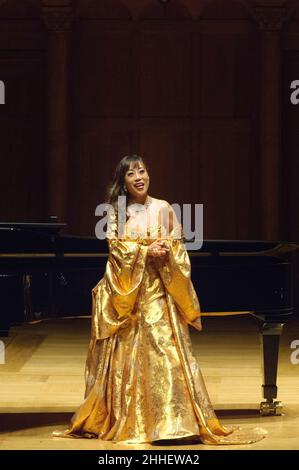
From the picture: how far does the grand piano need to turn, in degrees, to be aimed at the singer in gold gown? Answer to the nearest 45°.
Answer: approximately 135° to its left

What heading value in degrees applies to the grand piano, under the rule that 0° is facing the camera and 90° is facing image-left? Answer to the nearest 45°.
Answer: approximately 90°
